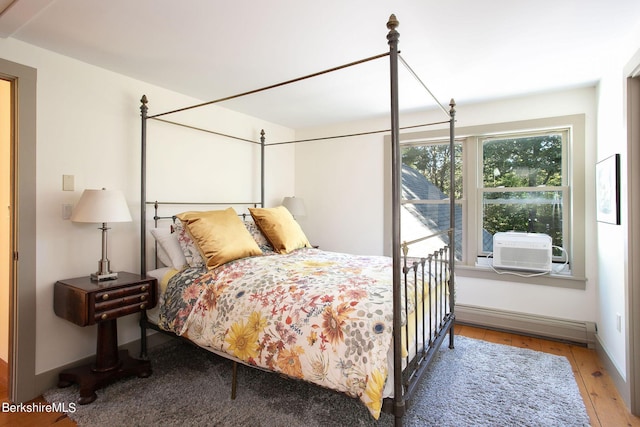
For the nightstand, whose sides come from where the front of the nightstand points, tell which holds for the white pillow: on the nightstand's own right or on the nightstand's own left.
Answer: on the nightstand's own left

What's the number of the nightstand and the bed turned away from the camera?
0

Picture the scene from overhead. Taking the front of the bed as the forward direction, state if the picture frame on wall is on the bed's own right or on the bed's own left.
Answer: on the bed's own left

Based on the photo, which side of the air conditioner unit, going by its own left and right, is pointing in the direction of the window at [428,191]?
right

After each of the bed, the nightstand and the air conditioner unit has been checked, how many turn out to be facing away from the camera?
0

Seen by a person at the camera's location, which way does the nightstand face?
facing the viewer and to the right of the viewer

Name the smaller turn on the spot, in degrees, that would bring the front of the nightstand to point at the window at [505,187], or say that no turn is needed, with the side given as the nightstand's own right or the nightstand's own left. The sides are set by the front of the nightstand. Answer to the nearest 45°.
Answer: approximately 45° to the nightstand's own left

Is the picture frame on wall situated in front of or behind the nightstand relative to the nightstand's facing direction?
in front

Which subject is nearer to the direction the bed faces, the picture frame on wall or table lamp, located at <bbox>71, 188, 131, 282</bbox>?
the picture frame on wall

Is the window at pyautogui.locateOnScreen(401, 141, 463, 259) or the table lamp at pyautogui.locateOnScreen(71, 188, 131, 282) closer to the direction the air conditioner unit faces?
the table lamp

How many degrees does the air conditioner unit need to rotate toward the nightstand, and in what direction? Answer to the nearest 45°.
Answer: approximately 45° to its right

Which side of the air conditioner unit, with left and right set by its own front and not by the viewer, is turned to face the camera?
front

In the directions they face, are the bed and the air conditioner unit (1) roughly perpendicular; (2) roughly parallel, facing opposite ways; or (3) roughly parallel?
roughly perpendicular

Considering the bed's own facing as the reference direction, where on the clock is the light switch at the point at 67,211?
The light switch is roughly at 5 o'clock from the bed.
